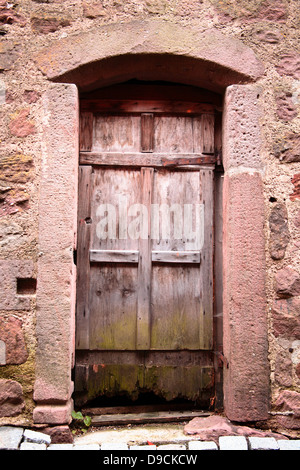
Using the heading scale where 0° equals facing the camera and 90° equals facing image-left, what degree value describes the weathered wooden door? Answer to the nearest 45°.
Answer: approximately 0°
